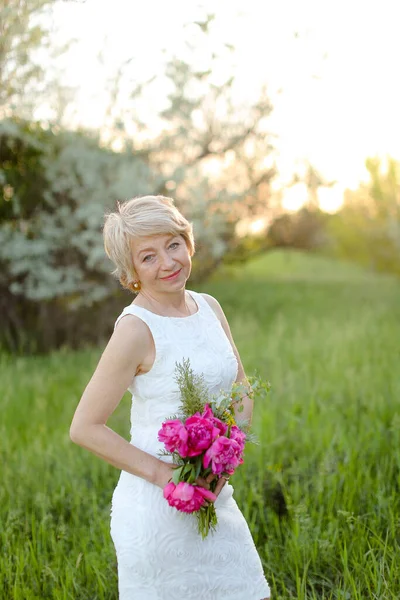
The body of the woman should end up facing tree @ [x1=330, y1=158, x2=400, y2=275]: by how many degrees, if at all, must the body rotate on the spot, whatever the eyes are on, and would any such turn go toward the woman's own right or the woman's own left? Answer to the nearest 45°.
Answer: approximately 135° to the woman's own left

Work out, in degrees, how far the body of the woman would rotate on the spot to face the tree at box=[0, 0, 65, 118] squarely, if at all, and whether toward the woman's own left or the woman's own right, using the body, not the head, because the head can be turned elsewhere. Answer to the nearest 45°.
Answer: approximately 135° to the woman's own left

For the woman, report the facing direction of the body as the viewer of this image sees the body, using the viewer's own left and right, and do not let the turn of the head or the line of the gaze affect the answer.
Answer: facing the viewer and to the right of the viewer
